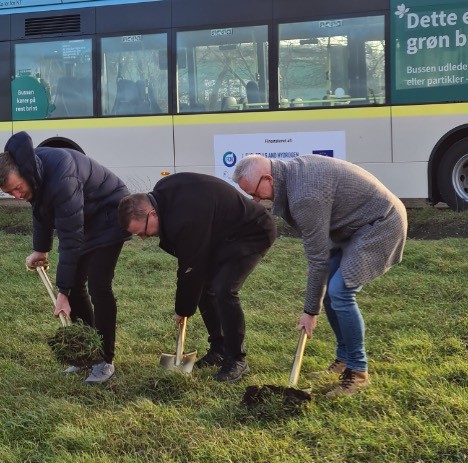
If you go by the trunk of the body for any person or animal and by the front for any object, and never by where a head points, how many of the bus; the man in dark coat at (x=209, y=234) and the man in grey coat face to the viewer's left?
3

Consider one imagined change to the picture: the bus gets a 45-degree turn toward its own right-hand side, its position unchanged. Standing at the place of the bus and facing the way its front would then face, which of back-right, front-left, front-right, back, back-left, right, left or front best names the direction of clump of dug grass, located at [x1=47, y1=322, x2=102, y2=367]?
back-left

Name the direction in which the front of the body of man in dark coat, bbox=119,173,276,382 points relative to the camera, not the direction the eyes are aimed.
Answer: to the viewer's left

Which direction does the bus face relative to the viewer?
to the viewer's left

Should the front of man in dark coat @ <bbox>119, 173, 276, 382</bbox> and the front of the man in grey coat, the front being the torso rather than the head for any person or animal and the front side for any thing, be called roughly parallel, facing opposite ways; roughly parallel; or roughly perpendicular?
roughly parallel

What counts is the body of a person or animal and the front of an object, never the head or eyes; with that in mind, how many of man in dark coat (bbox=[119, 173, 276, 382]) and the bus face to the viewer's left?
2

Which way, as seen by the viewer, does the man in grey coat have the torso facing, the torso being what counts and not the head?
to the viewer's left
